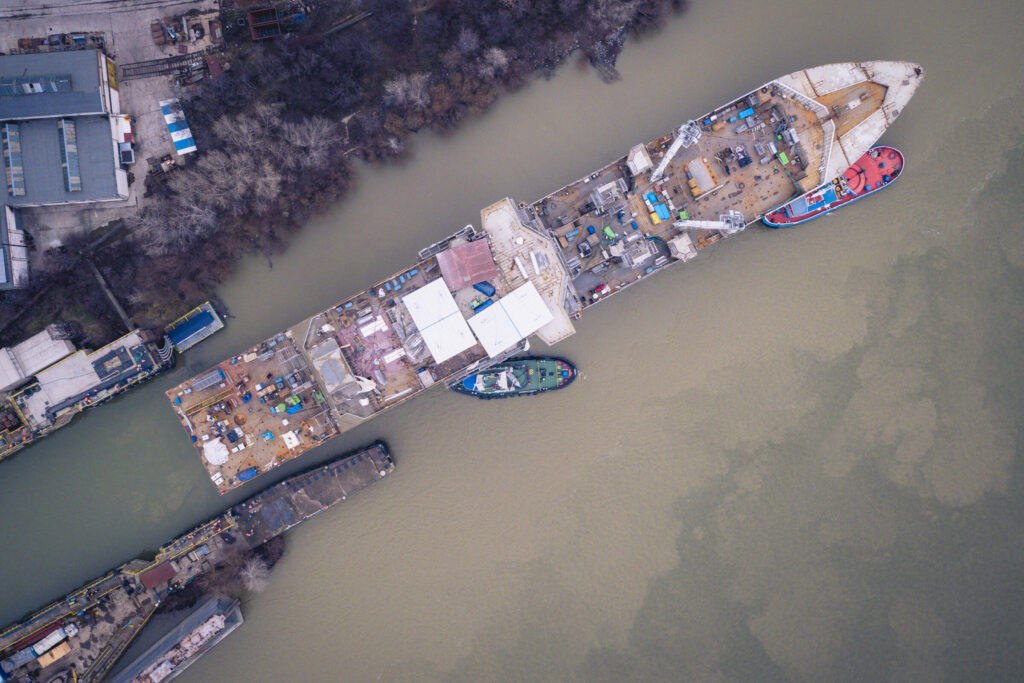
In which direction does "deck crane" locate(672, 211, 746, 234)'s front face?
to the viewer's left

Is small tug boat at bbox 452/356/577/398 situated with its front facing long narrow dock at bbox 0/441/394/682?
yes

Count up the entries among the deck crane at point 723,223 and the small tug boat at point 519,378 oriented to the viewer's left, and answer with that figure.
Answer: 2

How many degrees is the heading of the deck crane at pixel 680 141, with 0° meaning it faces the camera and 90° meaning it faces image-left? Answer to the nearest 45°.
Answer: approximately 45°

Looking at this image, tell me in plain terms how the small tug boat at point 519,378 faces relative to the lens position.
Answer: facing to the left of the viewer

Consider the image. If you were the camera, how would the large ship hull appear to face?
facing away from the viewer and to the right of the viewer

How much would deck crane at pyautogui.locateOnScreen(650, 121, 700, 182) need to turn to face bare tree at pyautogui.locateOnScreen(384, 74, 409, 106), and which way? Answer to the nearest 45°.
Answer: approximately 45° to its right
